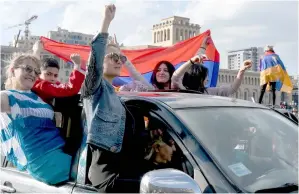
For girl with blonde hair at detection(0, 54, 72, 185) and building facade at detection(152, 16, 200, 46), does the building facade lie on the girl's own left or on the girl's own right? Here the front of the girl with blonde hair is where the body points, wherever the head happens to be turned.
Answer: on the girl's own left

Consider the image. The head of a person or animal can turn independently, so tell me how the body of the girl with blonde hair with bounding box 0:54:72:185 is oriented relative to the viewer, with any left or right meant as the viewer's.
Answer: facing the viewer and to the right of the viewer

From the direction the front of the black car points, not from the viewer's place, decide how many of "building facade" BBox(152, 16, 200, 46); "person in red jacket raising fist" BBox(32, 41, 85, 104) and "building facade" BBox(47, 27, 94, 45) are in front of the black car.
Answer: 0

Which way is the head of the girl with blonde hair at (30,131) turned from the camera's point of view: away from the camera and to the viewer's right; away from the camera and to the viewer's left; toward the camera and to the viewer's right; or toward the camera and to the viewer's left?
toward the camera and to the viewer's right

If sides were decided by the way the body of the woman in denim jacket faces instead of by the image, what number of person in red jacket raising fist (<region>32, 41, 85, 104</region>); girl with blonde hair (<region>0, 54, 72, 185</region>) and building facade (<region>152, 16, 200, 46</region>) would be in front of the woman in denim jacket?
0

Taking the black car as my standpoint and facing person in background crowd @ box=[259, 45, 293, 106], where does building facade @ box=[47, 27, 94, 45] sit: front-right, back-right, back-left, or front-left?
front-left

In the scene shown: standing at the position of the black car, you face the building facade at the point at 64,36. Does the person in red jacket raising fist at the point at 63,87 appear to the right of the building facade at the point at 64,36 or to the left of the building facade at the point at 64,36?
left
